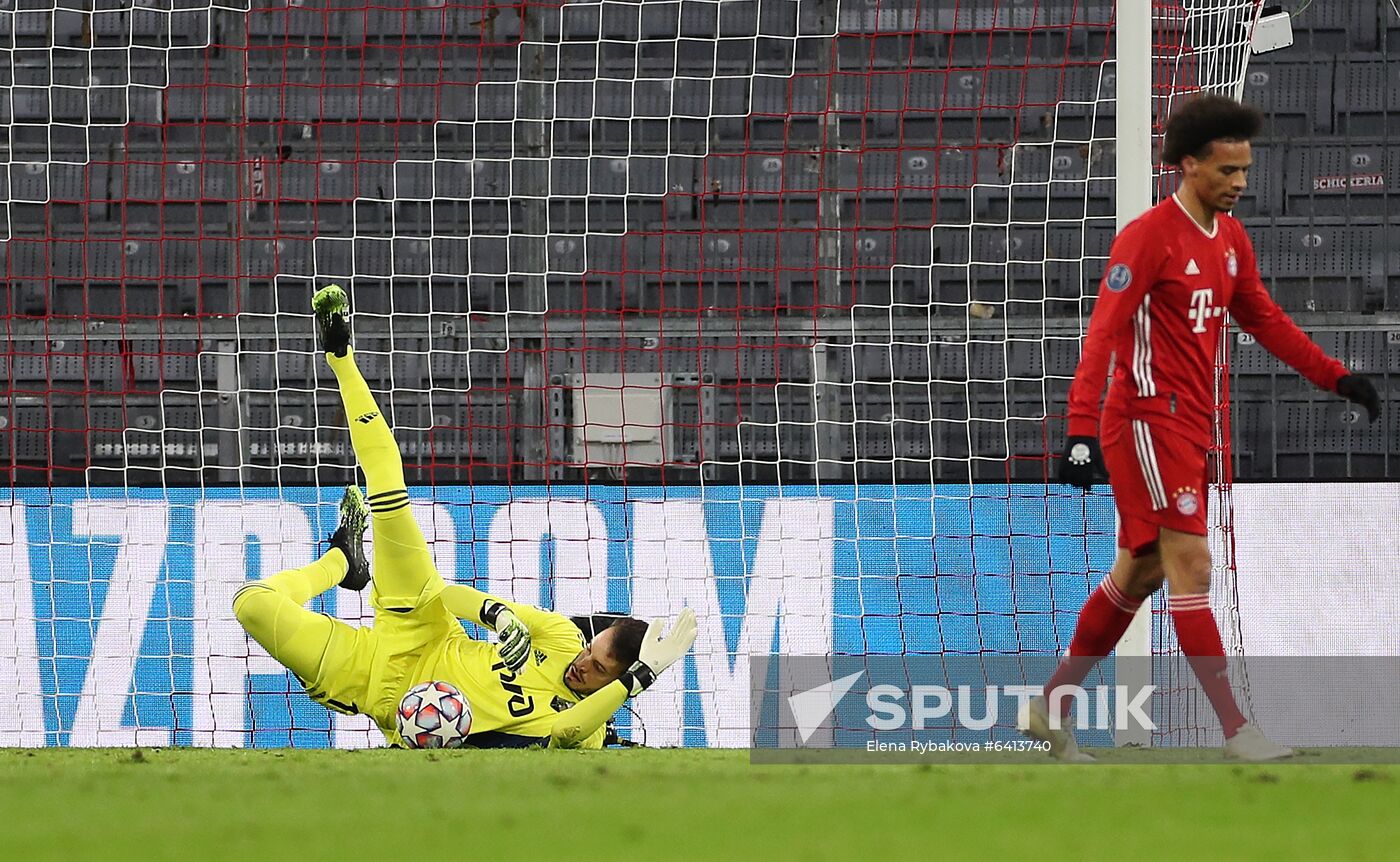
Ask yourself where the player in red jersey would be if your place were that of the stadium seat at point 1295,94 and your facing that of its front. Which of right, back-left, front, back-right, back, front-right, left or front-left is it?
front

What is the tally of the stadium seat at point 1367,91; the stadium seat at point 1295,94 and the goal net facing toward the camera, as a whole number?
3

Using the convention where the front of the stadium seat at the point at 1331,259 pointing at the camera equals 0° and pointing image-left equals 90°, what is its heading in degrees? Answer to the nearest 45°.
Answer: approximately 0°

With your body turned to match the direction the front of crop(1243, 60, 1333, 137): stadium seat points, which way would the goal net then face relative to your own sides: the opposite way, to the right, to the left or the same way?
the same way

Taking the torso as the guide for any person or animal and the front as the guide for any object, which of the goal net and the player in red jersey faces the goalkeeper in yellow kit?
the goal net

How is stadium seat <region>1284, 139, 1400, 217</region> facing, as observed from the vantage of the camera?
facing the viewer

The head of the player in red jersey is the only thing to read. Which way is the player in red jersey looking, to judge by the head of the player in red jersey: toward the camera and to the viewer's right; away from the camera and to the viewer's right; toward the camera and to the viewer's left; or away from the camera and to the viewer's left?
toward the camera and to the viewer's right

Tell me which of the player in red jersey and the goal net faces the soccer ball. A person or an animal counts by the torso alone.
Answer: the goal net

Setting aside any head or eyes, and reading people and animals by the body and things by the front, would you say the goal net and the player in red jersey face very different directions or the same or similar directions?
same or similar directions

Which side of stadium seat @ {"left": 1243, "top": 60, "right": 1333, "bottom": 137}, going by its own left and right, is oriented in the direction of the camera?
front

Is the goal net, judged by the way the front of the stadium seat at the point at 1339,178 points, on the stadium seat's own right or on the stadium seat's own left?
on the stadium seat's own right

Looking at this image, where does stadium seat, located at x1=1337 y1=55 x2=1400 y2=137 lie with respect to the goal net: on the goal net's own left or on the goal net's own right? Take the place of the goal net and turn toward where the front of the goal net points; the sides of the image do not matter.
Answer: on the goal net's own left
